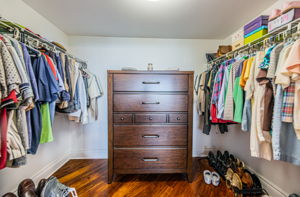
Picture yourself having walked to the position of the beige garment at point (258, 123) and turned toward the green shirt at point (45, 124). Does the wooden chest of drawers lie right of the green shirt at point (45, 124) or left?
right

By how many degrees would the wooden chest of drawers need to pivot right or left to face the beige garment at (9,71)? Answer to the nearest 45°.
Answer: approximately 45° to its right

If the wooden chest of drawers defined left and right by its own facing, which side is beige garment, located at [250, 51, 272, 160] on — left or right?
on its left

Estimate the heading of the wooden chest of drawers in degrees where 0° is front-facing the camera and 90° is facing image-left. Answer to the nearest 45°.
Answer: approximately 0°

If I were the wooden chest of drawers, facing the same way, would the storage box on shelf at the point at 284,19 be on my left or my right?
on my left

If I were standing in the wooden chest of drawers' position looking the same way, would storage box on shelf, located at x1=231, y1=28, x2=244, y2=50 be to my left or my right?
on my left

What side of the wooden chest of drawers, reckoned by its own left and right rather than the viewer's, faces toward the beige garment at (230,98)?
left

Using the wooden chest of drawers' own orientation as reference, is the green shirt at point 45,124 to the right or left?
on its right

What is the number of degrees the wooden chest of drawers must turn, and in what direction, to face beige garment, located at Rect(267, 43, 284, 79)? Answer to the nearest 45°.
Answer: approximately 45° to its left

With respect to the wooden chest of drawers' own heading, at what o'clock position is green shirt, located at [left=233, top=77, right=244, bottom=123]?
The green shirt is roughly at 10 o'clock from the wooden chest of drawers.
